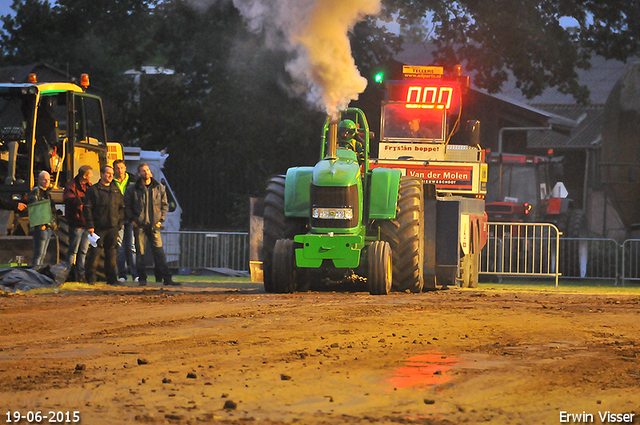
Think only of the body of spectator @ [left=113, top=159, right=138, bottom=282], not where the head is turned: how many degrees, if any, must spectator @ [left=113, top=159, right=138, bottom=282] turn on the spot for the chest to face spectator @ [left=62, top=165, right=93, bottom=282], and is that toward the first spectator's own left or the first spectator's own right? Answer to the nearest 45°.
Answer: approximately 45° to the first spectator's own right

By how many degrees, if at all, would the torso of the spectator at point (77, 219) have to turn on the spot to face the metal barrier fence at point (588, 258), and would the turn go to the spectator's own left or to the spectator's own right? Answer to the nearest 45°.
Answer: approximately 45° to the spectator's own left

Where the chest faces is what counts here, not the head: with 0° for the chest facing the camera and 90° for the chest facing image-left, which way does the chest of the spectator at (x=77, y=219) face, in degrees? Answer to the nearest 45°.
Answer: approximately 315°

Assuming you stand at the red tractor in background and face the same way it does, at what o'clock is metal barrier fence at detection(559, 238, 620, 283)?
The metal barrier fence is roughly at 10 o'clock from the red tractor in background.

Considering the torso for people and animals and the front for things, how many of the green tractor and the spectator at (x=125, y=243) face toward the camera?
2

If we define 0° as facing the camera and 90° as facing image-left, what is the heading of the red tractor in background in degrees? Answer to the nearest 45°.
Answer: approximately 45°
